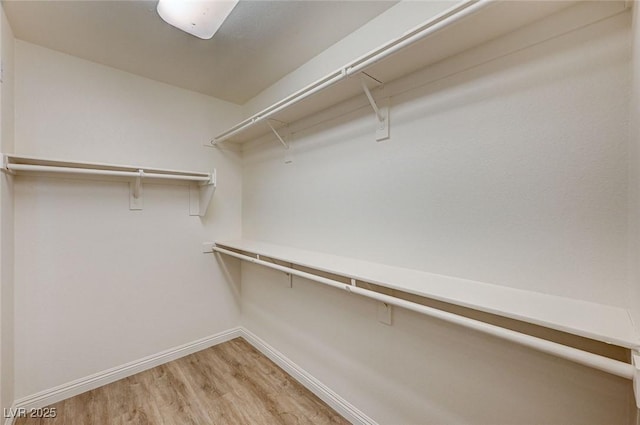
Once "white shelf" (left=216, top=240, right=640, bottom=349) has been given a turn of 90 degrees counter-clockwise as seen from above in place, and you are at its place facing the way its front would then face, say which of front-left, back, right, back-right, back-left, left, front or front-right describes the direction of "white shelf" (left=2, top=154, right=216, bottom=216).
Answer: back-right

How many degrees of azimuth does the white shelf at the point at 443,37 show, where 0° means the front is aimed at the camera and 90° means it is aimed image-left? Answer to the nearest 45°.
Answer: approximately 45°

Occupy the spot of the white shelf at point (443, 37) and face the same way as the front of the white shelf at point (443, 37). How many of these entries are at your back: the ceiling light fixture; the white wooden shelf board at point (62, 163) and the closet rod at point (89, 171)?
0

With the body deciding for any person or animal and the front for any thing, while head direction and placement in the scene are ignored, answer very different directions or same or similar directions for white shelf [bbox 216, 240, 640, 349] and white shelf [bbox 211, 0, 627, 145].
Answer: same or similar directions

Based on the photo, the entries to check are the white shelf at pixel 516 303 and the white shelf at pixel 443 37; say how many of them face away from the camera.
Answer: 0

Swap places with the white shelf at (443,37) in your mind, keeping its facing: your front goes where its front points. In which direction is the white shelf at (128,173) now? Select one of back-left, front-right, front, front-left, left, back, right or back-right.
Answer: front-right

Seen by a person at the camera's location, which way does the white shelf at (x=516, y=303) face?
facing the viewer and to the left of the viewer

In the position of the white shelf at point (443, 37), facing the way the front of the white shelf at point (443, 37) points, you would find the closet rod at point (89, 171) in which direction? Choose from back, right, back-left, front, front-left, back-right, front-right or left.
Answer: front-right

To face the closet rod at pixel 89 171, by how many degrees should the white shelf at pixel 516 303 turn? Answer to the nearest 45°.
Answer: approximately 45° to its right
